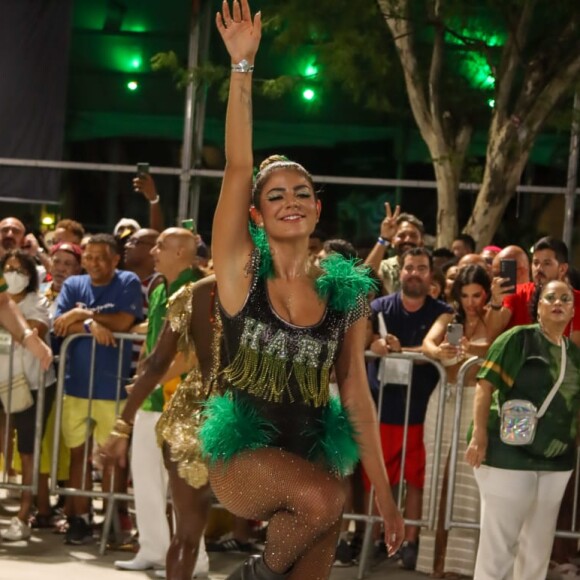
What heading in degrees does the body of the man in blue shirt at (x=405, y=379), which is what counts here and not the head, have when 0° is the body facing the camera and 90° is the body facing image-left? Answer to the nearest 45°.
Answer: approximately 0°

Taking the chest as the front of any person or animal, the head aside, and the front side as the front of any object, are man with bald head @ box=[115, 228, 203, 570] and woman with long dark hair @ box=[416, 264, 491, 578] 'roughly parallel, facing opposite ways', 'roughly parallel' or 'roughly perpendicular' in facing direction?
roughly perpendicular

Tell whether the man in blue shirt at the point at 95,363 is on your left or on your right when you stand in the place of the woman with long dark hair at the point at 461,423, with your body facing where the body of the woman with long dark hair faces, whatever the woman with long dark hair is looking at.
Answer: on your right

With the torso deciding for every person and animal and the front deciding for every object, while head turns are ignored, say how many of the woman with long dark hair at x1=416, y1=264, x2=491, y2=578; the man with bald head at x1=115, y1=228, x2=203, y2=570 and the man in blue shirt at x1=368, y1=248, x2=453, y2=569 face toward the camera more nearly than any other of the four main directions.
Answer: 2

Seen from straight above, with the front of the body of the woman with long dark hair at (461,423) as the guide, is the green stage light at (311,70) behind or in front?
behind
